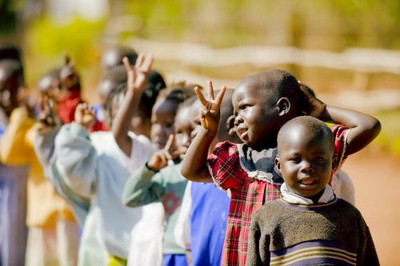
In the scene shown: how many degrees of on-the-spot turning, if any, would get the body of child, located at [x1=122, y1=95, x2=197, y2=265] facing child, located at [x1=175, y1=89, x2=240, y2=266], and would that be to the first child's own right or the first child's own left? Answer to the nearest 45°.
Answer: approximately 45° to the first child's own left

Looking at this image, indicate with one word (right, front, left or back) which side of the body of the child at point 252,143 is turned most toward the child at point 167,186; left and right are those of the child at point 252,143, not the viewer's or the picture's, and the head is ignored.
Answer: right

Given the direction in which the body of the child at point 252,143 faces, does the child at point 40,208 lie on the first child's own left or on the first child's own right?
on the first child's own right

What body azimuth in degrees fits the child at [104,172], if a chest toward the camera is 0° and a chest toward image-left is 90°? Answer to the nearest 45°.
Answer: approximately 315°

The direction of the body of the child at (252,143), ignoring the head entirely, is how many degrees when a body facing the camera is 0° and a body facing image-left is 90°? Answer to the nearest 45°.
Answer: approximately 45°

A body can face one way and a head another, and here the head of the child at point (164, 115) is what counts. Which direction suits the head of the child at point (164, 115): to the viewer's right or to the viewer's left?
to the viewer's left
